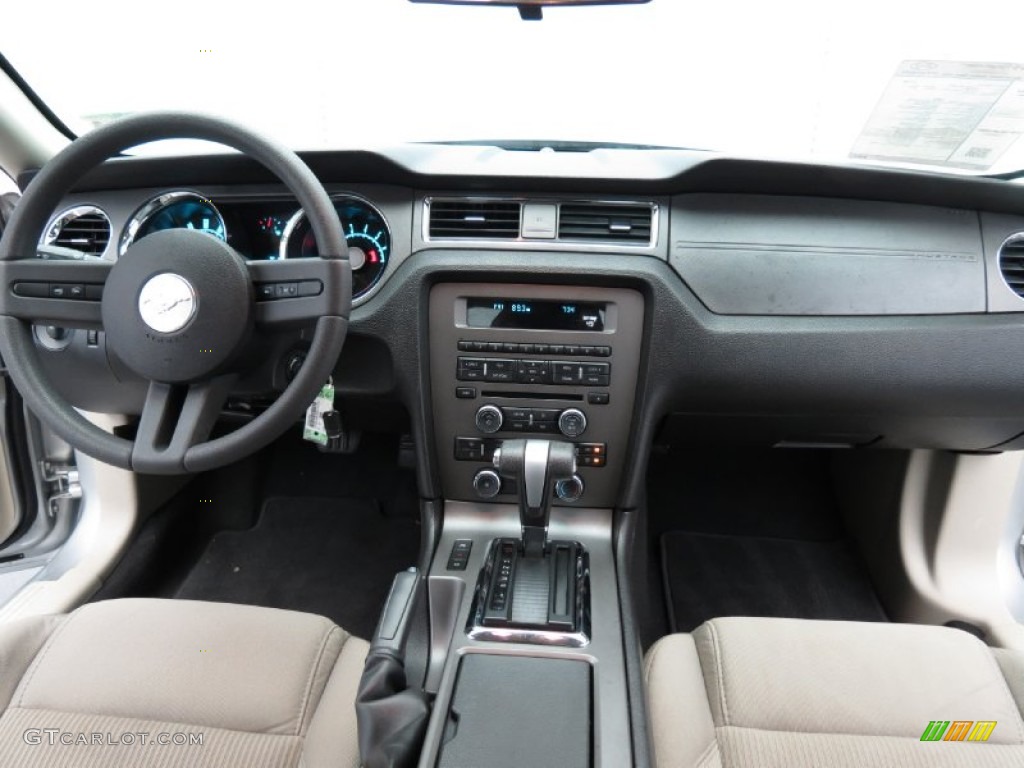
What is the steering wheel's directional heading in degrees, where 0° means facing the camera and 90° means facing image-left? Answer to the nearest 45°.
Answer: approximately 0°

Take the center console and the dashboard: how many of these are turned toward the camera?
2

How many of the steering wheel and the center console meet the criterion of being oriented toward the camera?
2

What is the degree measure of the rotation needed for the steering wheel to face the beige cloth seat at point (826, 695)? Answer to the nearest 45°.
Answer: approximately 45° to its left

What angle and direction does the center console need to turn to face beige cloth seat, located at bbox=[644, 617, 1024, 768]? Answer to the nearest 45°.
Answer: approximately 45° to its left

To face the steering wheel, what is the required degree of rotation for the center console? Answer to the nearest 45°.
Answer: approximately 45° to its right
